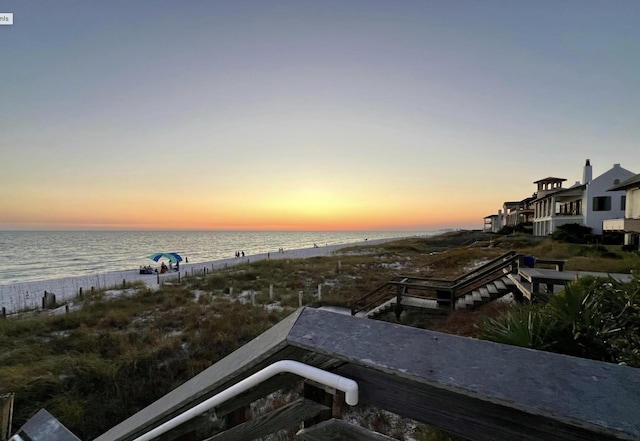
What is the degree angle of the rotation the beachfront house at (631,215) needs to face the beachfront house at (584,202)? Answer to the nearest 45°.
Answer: approximately 90° to its right

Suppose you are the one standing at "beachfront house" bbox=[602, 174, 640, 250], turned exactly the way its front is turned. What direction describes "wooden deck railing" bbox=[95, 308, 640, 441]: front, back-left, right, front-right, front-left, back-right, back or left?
left

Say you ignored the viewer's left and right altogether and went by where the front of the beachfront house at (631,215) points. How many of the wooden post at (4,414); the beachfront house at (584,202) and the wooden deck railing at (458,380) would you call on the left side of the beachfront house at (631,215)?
2

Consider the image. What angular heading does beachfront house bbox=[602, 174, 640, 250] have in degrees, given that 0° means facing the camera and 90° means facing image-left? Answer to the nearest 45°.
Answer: approximately 90°

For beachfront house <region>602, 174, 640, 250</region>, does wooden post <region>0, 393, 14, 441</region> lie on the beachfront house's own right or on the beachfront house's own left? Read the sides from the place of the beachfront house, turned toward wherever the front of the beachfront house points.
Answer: on the beachfront house's own left
